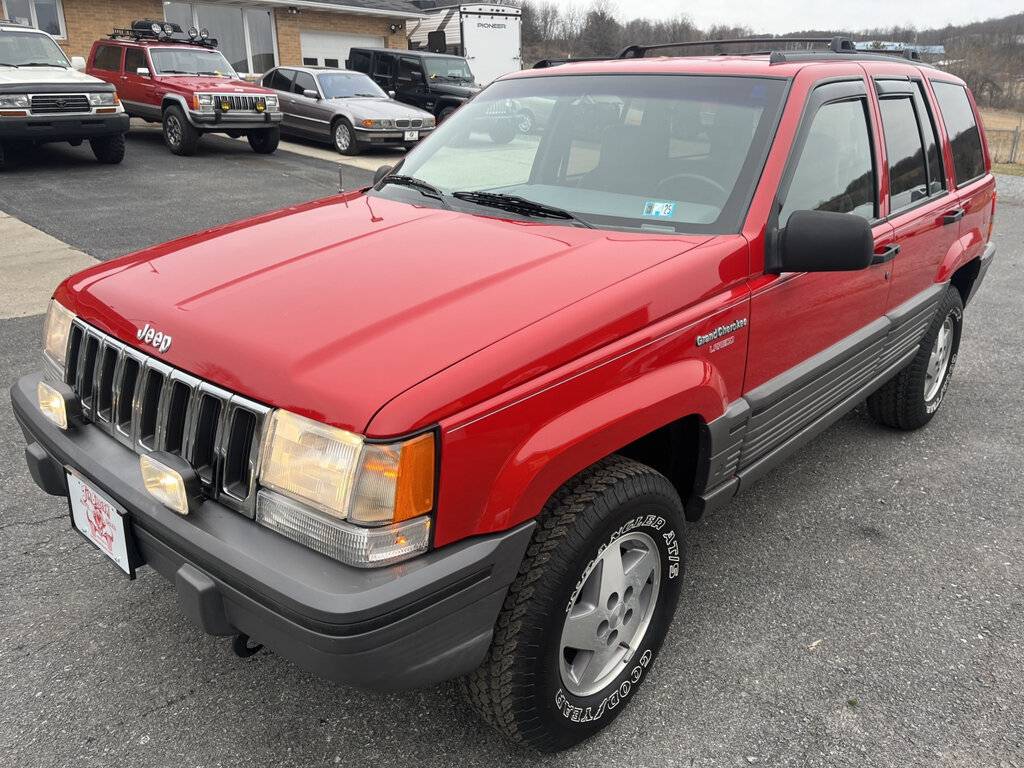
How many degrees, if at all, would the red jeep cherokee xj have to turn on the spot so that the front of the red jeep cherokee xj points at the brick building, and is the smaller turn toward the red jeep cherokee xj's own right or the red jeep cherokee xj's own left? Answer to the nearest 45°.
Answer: approximately 135° to the red jeep cherokee xj's own left

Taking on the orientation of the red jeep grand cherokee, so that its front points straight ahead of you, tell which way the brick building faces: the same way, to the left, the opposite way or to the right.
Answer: to the left

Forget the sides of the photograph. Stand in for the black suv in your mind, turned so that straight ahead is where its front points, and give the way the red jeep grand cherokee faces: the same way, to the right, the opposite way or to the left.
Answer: to the right

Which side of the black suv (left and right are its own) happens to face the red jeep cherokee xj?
right

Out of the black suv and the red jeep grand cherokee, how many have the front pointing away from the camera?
0

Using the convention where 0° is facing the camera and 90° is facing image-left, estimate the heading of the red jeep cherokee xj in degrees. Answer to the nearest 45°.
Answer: approximately 315°

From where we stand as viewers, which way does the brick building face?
facing the viewer and to the right of the viewer

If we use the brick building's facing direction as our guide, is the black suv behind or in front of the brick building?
in front

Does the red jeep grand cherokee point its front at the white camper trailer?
no

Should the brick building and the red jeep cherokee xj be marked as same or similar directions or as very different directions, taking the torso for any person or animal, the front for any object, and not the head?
same or similar directions

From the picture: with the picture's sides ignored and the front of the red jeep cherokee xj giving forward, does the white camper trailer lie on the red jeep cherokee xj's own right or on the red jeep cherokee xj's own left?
on the red jeep cherokee xj's own left

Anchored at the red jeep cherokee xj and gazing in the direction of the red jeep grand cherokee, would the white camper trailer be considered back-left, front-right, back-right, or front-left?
back-left

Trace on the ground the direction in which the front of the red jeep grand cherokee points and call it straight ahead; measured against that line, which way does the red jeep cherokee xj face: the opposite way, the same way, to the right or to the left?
to the left

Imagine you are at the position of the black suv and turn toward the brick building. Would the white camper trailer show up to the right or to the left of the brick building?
right

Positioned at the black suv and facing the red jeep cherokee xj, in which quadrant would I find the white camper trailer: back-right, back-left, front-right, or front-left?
back-right
